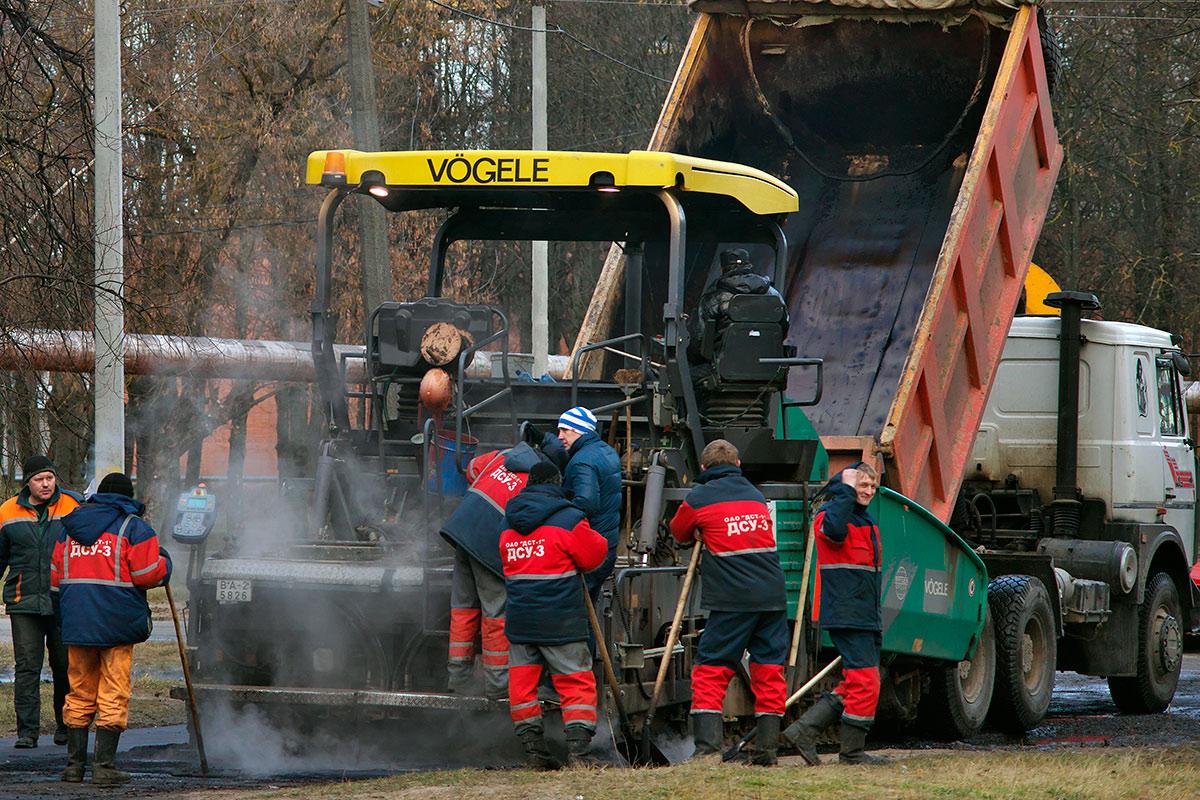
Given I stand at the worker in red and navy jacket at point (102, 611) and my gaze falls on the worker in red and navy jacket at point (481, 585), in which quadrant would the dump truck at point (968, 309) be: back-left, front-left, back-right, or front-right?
front-left

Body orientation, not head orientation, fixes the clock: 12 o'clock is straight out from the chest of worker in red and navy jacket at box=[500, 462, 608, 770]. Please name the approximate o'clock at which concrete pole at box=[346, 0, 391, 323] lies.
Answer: The concrete pole is roughly at 10 o'clock from the worker in red and navy jacket.

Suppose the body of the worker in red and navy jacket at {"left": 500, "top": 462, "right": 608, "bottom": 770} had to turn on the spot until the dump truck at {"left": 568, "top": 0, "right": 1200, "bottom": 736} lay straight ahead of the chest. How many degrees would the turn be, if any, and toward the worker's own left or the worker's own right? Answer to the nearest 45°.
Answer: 0° — they already face it

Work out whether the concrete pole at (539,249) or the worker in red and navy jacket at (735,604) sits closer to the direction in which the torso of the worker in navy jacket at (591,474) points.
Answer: the concrete pole

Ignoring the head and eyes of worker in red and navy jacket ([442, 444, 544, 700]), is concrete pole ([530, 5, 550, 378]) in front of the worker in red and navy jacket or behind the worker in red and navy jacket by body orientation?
in front

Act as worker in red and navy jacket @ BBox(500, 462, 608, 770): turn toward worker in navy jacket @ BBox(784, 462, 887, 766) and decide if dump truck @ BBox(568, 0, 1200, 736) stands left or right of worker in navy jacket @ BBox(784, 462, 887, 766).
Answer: left

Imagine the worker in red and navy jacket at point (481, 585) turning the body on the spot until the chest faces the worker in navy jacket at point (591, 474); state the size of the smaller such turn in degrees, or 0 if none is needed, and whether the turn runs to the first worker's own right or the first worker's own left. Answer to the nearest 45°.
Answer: approximately 45° to the first worker's own right

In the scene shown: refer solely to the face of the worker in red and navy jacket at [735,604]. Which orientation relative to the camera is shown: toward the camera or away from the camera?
away from the camera

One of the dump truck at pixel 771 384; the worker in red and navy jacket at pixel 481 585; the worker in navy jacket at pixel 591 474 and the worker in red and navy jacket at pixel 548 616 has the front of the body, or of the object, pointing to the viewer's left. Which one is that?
the worker in navy jacket

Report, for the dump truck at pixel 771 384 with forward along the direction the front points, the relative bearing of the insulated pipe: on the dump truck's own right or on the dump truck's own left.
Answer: on the dump truck's own left

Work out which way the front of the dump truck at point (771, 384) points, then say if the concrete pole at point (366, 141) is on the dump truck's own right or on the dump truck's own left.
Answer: on the dump truck's own left

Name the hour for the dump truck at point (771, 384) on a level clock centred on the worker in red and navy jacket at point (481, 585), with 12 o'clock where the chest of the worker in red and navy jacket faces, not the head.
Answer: The dump truck is roughly at 12 o'clock from the worker in red and navy jacket.

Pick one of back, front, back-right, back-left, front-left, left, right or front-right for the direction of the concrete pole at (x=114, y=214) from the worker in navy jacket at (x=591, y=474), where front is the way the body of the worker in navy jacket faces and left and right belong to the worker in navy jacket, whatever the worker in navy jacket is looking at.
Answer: front-right

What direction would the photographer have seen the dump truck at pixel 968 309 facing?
facing away from the viewer and to the right of the viewer
